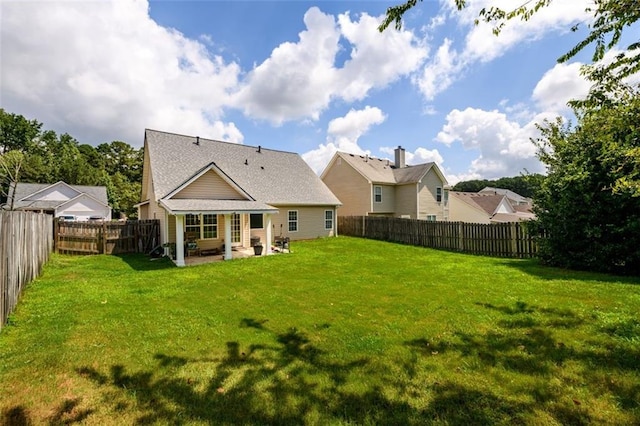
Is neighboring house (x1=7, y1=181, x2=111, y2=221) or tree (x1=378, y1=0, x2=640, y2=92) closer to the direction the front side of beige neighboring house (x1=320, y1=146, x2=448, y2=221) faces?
the neighboring house

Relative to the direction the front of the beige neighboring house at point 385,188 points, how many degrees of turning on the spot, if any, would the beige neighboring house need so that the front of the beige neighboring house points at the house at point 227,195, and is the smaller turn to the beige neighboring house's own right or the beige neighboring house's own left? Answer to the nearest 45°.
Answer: approximately 90° to the beige neighboring house's own left

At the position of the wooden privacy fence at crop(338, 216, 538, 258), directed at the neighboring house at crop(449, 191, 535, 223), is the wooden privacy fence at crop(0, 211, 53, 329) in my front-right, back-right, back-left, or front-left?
back-left

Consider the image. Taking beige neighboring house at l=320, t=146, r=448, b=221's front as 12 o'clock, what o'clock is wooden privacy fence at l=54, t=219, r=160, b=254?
The wooden privacy fence is roughly at 9 o'clock from the beige neighboring house.

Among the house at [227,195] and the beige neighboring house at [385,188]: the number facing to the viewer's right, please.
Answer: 0

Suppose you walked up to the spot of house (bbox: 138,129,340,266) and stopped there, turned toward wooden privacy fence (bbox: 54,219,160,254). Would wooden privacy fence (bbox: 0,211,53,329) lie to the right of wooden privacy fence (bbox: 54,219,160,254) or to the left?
left

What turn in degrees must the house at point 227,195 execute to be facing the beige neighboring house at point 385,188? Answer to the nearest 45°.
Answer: approximately 90° to its right

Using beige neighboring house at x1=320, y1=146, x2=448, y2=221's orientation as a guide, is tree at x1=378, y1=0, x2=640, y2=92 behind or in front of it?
behind

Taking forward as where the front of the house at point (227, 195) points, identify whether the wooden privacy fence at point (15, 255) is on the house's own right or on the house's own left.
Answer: on the house's own left

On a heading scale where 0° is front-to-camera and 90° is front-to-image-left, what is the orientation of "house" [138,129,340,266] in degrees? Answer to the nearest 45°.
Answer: approximately 135°

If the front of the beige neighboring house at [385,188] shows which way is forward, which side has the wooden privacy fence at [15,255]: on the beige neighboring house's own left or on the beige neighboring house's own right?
on the beige neighboring house's own left

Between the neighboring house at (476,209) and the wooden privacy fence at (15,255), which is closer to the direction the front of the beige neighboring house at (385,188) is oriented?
the neighboring house

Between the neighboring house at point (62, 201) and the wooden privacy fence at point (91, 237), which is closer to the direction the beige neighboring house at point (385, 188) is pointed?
the neighboring house

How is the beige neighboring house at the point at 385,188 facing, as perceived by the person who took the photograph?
facing away from the viewer and to the left of the viewer
